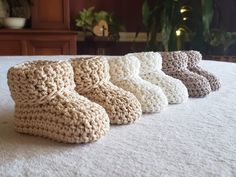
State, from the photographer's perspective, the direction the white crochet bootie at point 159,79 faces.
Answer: facing the viewer and to the right of the viewer

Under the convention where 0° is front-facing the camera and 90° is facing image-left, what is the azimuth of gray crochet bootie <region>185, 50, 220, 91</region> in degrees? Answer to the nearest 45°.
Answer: approximately 315°

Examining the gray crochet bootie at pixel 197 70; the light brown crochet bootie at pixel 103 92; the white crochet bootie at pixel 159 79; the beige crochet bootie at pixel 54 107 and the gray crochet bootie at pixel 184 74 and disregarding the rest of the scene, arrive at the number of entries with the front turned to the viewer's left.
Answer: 0

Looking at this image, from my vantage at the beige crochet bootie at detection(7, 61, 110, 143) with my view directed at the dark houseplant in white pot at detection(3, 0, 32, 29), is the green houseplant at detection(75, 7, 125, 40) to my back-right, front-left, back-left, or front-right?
front-right

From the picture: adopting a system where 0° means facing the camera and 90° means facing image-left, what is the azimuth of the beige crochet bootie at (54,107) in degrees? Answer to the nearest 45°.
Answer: approximately 315°

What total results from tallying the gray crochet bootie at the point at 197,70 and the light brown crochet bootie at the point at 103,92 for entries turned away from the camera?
0

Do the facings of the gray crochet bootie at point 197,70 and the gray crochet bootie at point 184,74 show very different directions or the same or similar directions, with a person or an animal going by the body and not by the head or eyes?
same or similar directions

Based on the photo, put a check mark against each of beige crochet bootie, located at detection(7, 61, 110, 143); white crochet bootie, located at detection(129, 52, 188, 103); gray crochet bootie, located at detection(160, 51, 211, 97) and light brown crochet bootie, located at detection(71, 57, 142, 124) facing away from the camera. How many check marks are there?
0

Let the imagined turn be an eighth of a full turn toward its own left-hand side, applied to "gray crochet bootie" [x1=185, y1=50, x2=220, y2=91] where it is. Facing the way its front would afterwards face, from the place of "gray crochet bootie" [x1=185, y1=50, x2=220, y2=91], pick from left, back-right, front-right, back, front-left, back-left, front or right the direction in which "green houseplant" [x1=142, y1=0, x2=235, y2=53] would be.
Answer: left

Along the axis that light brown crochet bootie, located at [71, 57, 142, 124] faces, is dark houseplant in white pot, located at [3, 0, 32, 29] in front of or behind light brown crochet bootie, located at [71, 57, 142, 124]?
behind

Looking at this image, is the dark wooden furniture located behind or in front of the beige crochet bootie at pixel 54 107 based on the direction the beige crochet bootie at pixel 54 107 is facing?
behind

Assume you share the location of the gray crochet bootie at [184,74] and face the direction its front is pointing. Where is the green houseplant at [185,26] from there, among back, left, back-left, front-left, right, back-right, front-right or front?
back-left
